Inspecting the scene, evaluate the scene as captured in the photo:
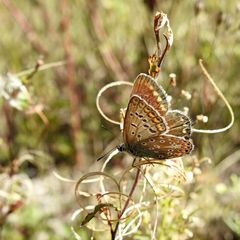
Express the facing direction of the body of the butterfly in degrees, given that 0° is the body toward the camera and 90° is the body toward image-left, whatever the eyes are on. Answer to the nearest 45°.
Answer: approximately 90°

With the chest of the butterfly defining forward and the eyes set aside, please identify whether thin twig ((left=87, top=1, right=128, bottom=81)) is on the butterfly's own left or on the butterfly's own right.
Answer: on the butterfly's own right

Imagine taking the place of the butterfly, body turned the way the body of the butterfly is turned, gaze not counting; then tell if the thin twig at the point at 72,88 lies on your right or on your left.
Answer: on your right
